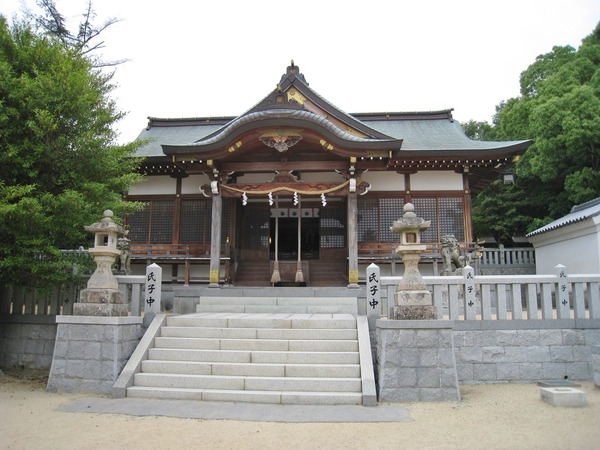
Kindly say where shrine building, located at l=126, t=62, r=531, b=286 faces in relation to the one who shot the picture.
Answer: facing the viewer

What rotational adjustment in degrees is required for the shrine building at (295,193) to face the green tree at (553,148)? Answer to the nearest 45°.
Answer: approximately 135° to its left

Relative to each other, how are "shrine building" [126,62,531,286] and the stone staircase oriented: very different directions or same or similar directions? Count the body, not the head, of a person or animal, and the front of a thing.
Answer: same or similar directions

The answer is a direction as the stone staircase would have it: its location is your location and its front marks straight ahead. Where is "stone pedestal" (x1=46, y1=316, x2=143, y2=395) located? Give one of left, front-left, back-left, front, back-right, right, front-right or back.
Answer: right

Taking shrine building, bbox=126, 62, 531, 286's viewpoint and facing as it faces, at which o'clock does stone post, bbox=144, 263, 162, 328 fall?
The stone post is roughly at 1 o'clock from the shrine building.

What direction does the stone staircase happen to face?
toward the camera

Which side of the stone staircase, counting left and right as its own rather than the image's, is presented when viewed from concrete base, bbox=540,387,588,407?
left

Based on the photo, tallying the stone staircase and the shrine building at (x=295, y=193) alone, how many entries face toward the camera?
2

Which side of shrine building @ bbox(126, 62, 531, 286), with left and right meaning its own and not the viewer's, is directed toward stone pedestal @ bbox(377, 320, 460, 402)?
front

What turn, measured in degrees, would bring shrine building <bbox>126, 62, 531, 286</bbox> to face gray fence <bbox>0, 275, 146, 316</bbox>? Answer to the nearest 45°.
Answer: approximately 45° to its right

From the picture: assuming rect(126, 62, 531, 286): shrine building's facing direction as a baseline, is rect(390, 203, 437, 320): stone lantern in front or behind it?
in front

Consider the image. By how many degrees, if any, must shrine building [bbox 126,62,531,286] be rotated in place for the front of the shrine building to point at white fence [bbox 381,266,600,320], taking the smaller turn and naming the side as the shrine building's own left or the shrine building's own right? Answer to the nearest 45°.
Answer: approximately 45° to the shrine building's own left

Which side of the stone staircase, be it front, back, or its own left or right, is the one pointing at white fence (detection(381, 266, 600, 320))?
left
